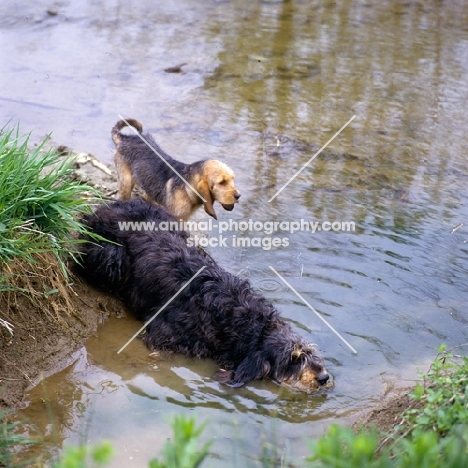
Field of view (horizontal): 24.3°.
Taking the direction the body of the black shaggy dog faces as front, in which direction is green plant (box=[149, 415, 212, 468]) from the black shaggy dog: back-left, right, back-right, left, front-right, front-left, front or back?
front-right

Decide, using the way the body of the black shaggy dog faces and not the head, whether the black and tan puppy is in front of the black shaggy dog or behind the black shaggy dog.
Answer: behind

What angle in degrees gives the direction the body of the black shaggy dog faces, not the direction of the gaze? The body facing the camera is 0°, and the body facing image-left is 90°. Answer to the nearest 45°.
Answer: approximately 315°

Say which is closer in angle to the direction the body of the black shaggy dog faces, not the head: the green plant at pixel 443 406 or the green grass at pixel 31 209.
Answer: the green plant

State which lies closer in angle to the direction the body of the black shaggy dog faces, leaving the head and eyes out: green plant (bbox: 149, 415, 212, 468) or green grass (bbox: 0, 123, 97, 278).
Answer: the green plant

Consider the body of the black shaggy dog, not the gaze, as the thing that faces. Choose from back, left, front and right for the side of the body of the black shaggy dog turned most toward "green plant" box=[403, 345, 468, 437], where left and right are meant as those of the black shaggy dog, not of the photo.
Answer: front

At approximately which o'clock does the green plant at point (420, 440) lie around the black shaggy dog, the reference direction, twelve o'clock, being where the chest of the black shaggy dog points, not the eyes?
The green plant is roughly at 1 o'clock from the black shaggy dog.

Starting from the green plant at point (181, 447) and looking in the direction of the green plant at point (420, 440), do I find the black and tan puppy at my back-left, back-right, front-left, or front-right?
front-left
